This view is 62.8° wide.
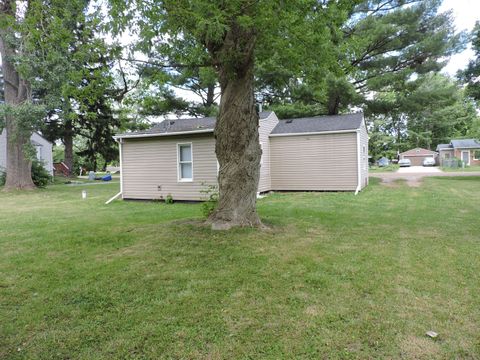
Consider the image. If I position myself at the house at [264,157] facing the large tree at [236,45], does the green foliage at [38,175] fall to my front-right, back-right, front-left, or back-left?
back-right

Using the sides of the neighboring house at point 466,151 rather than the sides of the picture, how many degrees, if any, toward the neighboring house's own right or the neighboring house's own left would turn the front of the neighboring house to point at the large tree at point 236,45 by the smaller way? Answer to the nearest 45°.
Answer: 0° — it already faces it

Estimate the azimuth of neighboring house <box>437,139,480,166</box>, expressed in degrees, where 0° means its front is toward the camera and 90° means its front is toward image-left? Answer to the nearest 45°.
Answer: approximately 0°

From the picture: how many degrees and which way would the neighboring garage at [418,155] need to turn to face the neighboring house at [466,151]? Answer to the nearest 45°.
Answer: approximately 45° to its left

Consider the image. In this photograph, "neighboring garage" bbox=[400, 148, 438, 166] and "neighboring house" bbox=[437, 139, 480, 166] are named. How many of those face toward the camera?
2

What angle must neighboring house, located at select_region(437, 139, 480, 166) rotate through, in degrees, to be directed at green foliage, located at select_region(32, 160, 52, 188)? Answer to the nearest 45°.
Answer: approximately 45° to its right

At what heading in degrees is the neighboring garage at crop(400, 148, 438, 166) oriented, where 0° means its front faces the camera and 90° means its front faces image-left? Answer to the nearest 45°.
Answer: approximately 0°
